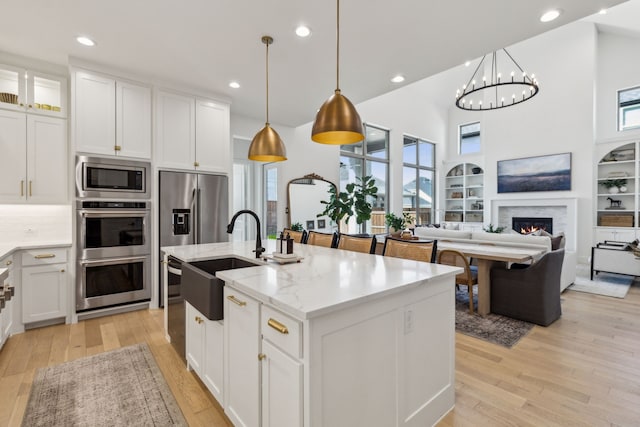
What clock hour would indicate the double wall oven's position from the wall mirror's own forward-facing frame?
The double wall oven is roughly at 3 o'clock from the wall mirror.

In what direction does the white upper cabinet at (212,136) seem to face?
toward the camera

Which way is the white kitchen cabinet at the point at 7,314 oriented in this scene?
to the viewer's right

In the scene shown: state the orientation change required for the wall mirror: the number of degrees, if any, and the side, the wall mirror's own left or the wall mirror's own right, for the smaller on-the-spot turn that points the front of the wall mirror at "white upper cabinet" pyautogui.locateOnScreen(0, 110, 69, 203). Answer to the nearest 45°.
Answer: approximately 90° to the wall mirror's own right

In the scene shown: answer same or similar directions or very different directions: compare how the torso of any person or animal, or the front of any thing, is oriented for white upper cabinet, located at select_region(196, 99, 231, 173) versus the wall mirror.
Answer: same or similar directions

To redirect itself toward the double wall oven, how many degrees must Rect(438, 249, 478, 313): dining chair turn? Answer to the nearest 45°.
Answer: approximately 180°

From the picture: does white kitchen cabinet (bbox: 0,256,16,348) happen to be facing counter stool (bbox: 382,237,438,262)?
no

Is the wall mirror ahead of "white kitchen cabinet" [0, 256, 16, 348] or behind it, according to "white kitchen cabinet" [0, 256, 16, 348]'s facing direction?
ahead

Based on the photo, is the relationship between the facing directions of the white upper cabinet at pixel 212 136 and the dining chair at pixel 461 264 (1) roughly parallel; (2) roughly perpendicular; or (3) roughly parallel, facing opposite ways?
roughly perpendicular

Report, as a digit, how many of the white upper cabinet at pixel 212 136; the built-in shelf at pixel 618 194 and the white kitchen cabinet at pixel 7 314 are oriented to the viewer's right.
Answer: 1

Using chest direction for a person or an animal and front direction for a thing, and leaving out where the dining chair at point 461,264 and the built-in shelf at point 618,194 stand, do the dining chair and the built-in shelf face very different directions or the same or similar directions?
very different directions

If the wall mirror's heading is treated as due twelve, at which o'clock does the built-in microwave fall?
The built-in microwave is roughly at 3 o'clock from the wall mirror.

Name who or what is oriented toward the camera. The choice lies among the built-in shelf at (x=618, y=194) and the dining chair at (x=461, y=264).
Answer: the built-in shelf
